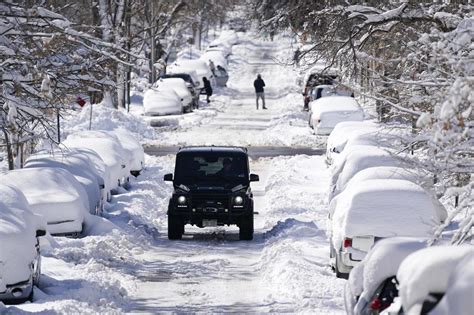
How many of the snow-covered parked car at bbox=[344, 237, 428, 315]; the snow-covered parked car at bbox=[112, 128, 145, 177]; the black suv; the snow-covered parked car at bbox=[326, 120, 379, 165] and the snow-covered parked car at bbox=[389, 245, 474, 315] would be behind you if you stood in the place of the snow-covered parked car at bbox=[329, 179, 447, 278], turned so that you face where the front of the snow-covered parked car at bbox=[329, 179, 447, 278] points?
2

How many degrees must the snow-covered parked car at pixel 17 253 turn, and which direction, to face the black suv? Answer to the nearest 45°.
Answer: approximately 135° to its left

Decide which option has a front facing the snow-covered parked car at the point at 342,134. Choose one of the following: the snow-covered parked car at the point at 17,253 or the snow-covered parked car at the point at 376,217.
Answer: the snow-covered parked car at the point at 376,217

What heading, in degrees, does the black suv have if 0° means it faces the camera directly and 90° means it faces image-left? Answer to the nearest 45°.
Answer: approximately 0°

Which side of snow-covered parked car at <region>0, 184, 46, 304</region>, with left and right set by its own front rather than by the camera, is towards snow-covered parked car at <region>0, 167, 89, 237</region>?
back

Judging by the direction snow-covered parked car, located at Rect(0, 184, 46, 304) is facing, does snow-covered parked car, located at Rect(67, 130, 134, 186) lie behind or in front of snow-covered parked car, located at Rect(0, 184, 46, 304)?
behind

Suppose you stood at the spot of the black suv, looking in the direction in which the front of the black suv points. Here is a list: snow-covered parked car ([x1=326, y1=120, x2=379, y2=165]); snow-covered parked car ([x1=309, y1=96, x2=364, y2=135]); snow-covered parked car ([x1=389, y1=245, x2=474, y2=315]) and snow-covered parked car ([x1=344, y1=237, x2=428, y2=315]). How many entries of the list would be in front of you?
2

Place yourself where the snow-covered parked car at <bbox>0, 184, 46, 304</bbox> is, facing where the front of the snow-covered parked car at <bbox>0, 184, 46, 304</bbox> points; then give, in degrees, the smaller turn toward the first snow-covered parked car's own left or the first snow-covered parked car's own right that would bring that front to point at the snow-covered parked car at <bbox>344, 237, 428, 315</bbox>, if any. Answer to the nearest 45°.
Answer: approximately 45° to the first snow-covered parked car's own left

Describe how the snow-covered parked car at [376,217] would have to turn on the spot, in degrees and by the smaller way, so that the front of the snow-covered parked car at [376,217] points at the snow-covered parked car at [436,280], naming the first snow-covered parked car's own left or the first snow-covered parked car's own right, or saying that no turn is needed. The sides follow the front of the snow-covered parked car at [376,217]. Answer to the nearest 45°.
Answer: approximately 180°

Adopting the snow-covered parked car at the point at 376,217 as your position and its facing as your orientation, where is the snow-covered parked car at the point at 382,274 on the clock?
the snow-covered parked car at the point at 382,274 is roughly at 6 o'clock from the snow-covered parked car at the point at 376,217.

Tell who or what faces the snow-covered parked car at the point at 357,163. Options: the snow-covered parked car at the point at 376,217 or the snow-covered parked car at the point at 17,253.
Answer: the snow-covered parked car at the point at 376,217

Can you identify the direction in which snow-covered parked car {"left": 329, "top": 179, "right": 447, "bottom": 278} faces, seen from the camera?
facing away from the viewer
